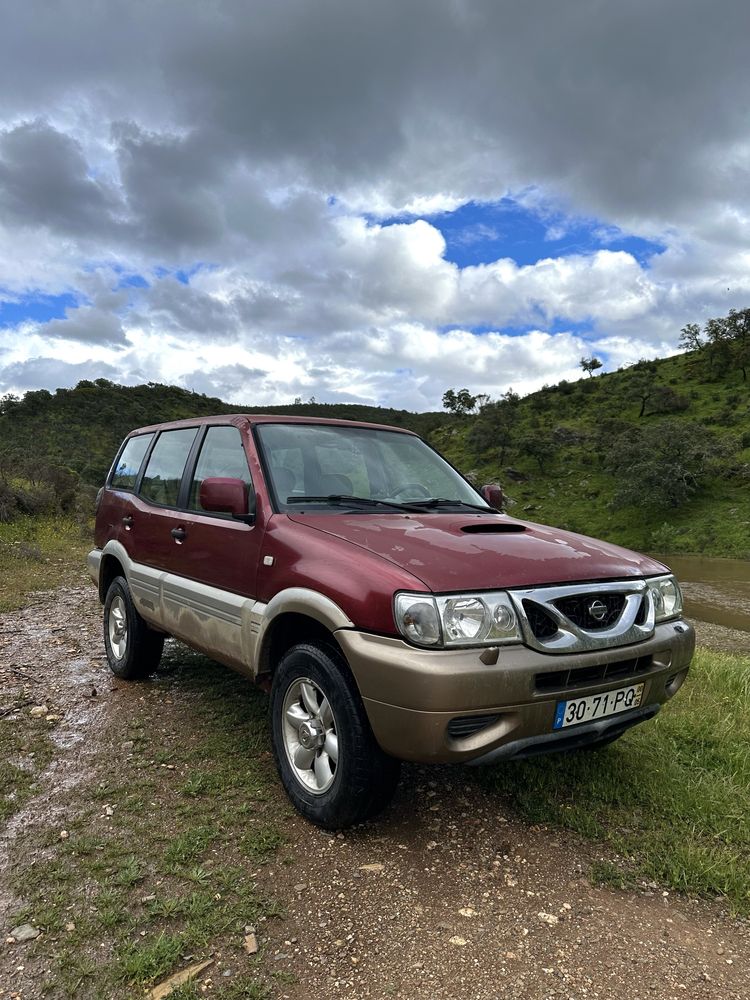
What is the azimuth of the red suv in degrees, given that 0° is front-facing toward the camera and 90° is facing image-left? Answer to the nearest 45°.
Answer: approximately 315°

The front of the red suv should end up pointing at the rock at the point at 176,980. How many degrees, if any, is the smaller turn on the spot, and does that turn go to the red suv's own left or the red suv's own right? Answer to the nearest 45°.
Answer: approximately 90° to the red suv's own right

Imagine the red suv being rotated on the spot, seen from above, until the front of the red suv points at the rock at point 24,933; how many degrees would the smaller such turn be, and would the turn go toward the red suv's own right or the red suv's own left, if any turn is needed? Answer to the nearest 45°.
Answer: approximately 90° to the red suv's own right
